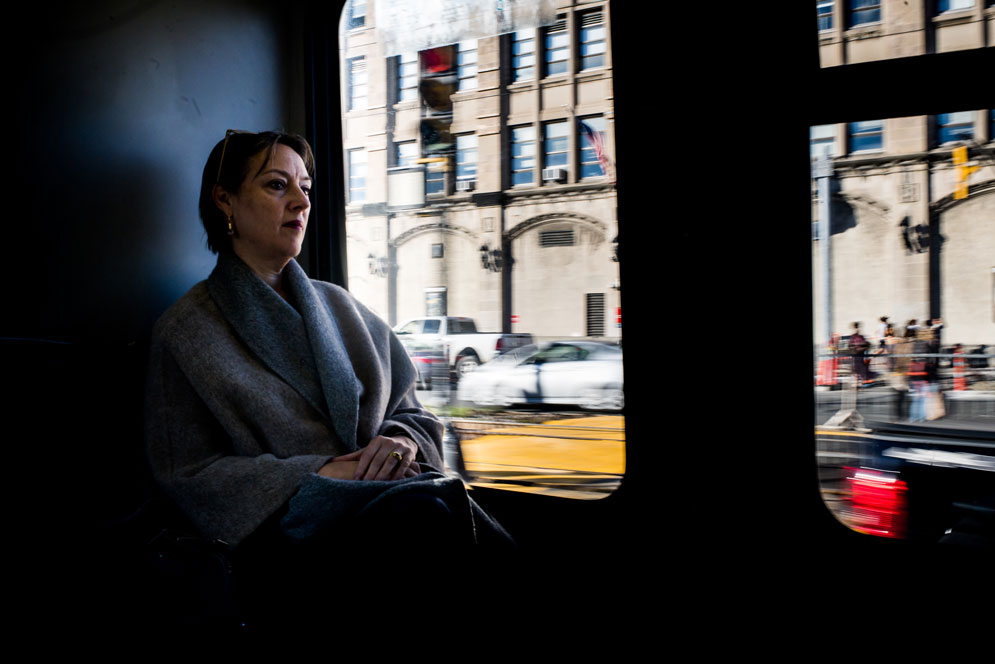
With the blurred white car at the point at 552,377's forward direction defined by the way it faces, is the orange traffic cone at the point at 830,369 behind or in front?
behind

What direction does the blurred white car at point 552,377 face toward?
to the viewer's left

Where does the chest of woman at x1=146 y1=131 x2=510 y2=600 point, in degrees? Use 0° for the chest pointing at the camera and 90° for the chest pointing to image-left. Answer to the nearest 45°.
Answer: approximately 315°

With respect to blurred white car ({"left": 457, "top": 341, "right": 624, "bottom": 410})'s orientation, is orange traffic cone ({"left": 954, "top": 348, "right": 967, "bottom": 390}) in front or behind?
behind

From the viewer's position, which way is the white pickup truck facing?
facing away from the viewer and to the left of the viewer

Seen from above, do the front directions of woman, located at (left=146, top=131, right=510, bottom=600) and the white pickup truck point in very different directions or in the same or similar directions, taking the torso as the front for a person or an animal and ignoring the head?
very different directions

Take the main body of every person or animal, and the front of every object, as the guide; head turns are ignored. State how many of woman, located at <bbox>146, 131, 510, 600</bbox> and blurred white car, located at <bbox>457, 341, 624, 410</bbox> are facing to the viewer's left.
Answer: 1
